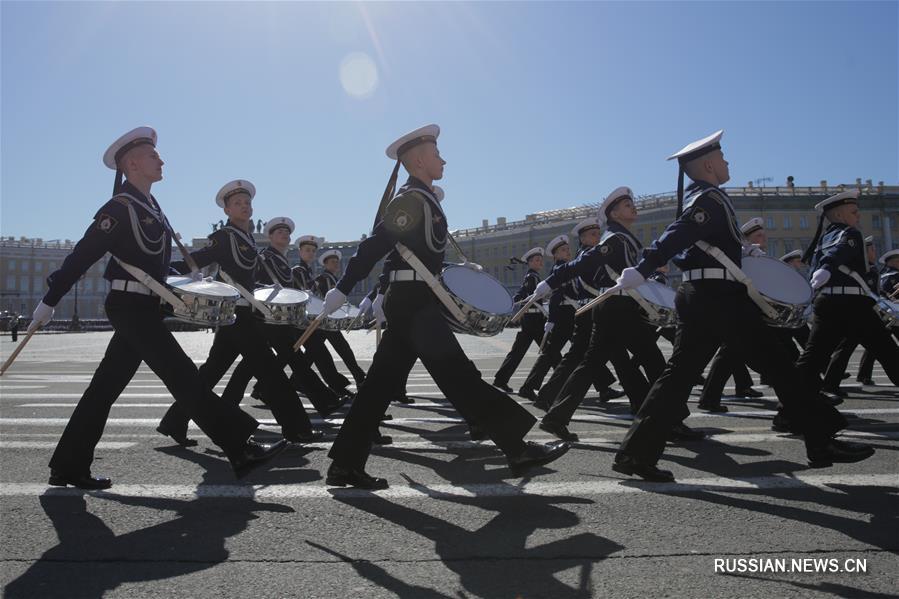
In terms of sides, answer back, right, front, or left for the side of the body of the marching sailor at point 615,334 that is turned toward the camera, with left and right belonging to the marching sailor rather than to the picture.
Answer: right

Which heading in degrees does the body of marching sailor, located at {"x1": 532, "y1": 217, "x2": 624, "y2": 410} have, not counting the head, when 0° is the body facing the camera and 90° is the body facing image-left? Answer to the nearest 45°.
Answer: approximately 270°

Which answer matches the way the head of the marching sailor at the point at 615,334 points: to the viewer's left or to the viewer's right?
to the viewer's right

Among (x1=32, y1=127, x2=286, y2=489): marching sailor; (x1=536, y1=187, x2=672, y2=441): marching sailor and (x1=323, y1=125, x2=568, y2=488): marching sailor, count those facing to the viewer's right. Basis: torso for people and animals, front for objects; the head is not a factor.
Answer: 3

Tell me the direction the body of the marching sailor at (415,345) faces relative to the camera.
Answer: to the viewer's right

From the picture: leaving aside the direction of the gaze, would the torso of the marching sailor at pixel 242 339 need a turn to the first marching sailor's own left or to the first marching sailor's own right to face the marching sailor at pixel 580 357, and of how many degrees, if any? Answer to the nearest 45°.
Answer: approximately 45° to the first marching sailor's own left

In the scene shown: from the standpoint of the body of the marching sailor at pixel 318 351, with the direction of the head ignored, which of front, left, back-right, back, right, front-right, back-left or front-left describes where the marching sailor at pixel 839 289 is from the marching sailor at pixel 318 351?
front

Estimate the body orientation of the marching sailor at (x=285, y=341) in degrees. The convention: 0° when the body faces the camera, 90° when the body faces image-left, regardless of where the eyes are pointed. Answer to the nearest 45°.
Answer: approximately 315°

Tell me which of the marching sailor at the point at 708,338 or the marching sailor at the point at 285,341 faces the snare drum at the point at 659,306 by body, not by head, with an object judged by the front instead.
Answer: the marching sailor at the point at 285,341

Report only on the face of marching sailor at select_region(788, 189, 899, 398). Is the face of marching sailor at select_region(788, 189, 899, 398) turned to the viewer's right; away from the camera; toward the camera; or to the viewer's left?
to the viewer's right

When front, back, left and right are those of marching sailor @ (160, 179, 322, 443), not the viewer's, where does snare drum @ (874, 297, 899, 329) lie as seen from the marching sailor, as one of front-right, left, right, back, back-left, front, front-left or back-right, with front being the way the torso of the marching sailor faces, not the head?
front-left

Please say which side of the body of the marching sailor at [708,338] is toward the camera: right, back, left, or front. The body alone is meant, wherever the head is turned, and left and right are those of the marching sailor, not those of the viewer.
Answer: right

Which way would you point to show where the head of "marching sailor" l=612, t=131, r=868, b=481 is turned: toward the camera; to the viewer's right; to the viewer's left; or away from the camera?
to the viewer's right
